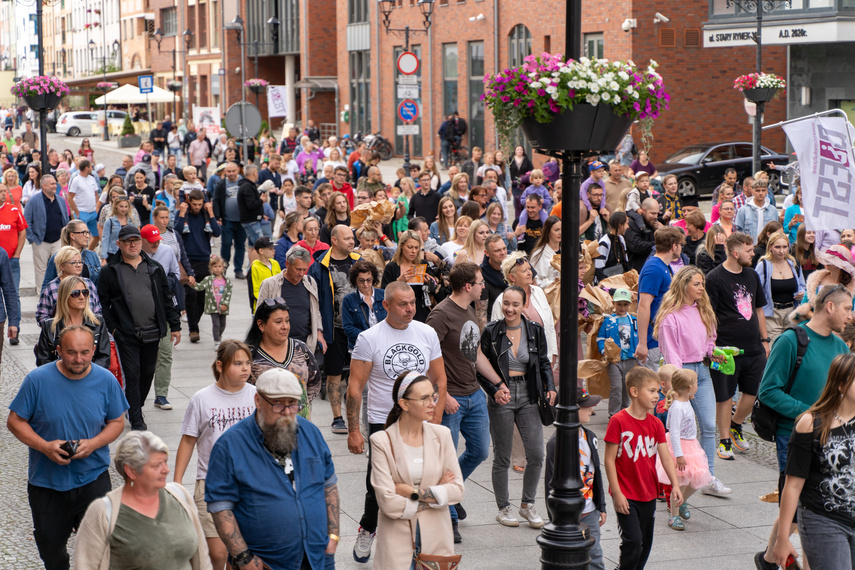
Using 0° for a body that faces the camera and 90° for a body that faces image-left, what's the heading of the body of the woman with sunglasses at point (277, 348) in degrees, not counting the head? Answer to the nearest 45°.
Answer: approximately 315°

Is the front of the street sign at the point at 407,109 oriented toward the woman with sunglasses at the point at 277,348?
yes

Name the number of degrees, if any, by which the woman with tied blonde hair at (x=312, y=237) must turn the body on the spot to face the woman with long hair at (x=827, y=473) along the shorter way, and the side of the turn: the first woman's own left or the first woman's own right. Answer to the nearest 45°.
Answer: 0° — they already face them

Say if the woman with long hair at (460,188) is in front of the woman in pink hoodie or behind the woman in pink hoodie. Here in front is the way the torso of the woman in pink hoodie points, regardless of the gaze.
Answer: behind

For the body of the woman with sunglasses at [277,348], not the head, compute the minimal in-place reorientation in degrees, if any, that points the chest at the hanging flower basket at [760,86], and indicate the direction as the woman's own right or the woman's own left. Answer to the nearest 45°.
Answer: approximately 90° to the woman's own left

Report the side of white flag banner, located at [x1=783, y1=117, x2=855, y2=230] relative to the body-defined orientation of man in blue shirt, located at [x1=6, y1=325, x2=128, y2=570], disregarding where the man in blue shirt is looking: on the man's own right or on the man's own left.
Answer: on the man's own left

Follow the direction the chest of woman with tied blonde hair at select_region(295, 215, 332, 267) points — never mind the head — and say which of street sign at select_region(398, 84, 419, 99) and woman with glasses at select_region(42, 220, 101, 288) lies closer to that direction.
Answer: the woman with glasses

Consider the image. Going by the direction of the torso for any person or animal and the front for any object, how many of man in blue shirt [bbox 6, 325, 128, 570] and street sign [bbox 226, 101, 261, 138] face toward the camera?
1

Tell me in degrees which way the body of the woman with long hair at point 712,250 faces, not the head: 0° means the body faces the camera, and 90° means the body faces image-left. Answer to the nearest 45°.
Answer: approximately 315°
